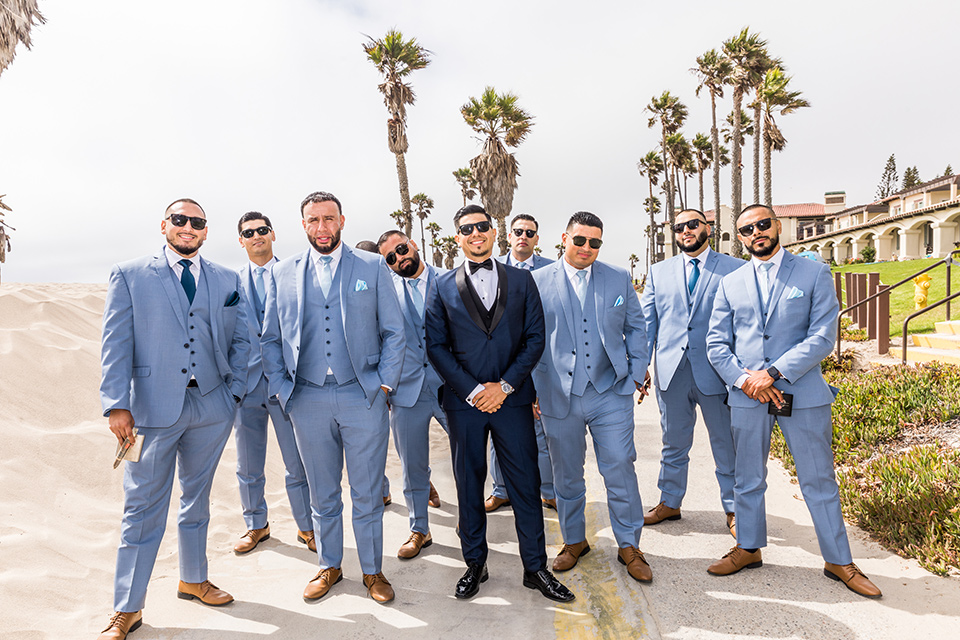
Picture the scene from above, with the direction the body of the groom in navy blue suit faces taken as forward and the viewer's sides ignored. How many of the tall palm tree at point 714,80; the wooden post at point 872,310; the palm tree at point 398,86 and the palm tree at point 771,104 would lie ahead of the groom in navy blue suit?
0

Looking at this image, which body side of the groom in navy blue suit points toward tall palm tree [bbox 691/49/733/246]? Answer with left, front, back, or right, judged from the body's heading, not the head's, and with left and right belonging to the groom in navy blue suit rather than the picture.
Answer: back

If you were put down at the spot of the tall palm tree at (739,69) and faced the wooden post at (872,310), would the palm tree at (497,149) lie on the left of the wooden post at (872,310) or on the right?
right

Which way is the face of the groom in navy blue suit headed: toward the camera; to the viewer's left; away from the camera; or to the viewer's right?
toward the camera

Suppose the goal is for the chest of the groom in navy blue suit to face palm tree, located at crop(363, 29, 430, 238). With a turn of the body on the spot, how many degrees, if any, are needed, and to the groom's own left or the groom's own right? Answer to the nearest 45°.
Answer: approximately 180°

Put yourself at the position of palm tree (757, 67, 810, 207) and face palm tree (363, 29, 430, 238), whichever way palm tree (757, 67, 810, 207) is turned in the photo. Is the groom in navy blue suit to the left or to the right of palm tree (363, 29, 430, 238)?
left

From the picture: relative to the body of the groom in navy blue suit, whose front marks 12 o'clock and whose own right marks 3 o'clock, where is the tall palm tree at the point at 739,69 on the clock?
The tall palm tree is roughly at 7 o'clock from the groom in navy blue suit.

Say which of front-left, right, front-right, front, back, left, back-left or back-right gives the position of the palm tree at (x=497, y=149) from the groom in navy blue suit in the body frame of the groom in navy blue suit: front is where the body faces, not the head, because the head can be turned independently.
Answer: back

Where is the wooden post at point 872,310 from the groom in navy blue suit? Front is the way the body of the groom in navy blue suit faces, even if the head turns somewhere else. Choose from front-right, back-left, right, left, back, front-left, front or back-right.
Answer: back-left

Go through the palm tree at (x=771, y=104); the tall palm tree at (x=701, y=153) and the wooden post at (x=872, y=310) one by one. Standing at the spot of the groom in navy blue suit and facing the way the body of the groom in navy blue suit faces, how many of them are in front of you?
0

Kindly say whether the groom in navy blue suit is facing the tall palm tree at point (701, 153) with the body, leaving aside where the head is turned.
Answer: no

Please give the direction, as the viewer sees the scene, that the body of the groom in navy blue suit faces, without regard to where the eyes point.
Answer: toward the camera

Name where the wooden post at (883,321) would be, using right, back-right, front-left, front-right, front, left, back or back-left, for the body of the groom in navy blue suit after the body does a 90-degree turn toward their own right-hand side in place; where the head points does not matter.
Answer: back-right

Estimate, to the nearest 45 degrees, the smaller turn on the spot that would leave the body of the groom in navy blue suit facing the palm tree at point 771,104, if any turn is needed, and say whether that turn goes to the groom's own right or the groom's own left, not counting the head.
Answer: approximately 135° to the groom's own left

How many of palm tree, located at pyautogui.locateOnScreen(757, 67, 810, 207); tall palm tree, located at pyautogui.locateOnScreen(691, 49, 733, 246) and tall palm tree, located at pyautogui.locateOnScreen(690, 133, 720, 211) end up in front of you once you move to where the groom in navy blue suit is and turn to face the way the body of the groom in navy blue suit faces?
0

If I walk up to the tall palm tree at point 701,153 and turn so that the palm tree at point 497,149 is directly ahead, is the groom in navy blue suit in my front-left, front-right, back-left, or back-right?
front-left

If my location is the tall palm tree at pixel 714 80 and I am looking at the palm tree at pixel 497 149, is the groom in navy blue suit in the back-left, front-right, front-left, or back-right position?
front-left
